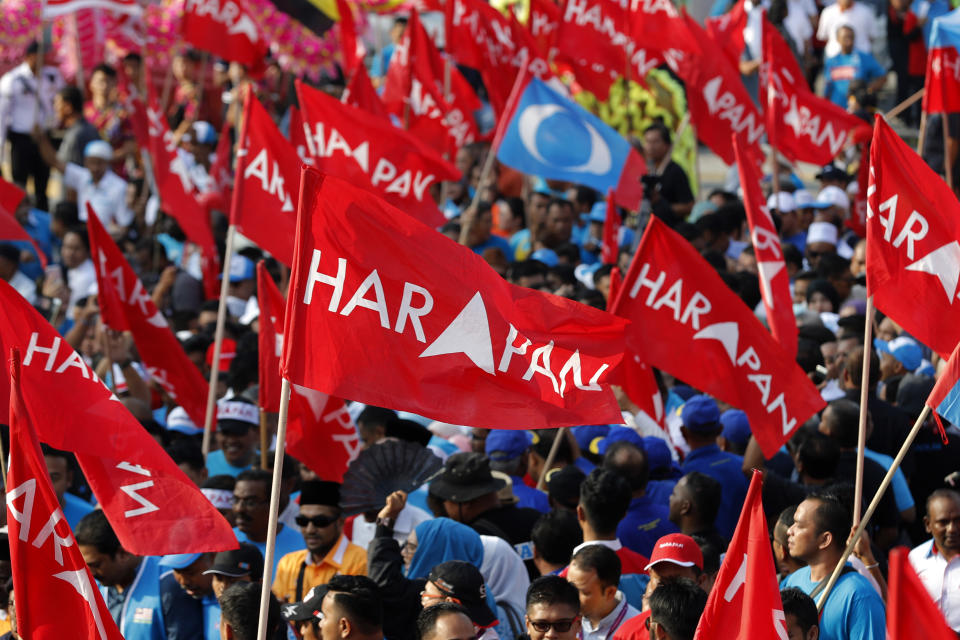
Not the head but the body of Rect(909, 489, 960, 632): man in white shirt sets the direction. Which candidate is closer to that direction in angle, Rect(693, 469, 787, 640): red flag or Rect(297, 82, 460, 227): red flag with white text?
the red flag

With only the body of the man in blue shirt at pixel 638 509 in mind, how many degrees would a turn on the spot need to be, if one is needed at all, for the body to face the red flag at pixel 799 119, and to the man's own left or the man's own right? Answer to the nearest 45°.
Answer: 0° — they already face it

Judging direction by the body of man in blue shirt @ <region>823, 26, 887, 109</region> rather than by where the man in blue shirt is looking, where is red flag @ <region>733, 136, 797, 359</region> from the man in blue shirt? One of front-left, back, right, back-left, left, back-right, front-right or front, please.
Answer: front

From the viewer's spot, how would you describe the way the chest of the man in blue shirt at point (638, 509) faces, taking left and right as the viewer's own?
facing away from the viewer

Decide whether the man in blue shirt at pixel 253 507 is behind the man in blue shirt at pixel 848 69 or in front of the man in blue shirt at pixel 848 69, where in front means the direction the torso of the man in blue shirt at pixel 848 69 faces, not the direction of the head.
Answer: in front

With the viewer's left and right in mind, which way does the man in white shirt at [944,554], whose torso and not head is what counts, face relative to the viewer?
facing the viewer and to the right of the viewer

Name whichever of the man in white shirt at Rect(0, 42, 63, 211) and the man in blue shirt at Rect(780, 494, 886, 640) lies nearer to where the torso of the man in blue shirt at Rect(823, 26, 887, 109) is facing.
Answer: the man in blue shirt

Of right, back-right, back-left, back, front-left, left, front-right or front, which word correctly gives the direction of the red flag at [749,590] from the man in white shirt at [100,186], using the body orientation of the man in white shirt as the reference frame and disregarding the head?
front

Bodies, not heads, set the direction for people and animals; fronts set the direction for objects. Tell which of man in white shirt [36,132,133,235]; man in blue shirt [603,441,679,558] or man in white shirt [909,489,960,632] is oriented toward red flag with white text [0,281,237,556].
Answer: man in white shirt [36,132,133,235]

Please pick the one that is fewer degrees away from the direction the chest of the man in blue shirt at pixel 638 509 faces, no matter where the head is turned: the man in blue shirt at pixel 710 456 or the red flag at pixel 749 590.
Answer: the man in blue shirt

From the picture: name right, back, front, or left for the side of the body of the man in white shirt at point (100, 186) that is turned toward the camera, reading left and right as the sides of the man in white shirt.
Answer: front

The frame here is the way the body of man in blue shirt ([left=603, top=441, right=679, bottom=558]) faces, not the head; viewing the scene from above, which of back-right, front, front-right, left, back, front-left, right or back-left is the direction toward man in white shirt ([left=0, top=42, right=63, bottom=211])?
front-left

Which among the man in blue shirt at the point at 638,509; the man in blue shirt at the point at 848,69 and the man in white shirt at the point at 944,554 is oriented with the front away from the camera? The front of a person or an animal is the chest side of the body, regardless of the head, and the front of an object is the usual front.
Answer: the man in blue shirt at the point at 638,509

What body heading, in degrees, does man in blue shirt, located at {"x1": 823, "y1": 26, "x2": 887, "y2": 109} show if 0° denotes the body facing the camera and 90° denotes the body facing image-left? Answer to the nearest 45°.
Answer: approximately 0°

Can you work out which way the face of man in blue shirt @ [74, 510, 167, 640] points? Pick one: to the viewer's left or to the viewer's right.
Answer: to the viewer's left

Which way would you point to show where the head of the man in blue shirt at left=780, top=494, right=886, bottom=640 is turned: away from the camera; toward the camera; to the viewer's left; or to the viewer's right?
to the viewer's left

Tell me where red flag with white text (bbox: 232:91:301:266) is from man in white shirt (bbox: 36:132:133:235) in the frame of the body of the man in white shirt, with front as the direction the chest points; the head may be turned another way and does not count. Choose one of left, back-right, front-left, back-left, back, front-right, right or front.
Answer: front

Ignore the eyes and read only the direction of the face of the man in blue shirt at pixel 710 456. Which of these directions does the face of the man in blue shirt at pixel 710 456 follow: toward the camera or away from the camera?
away from the camera
